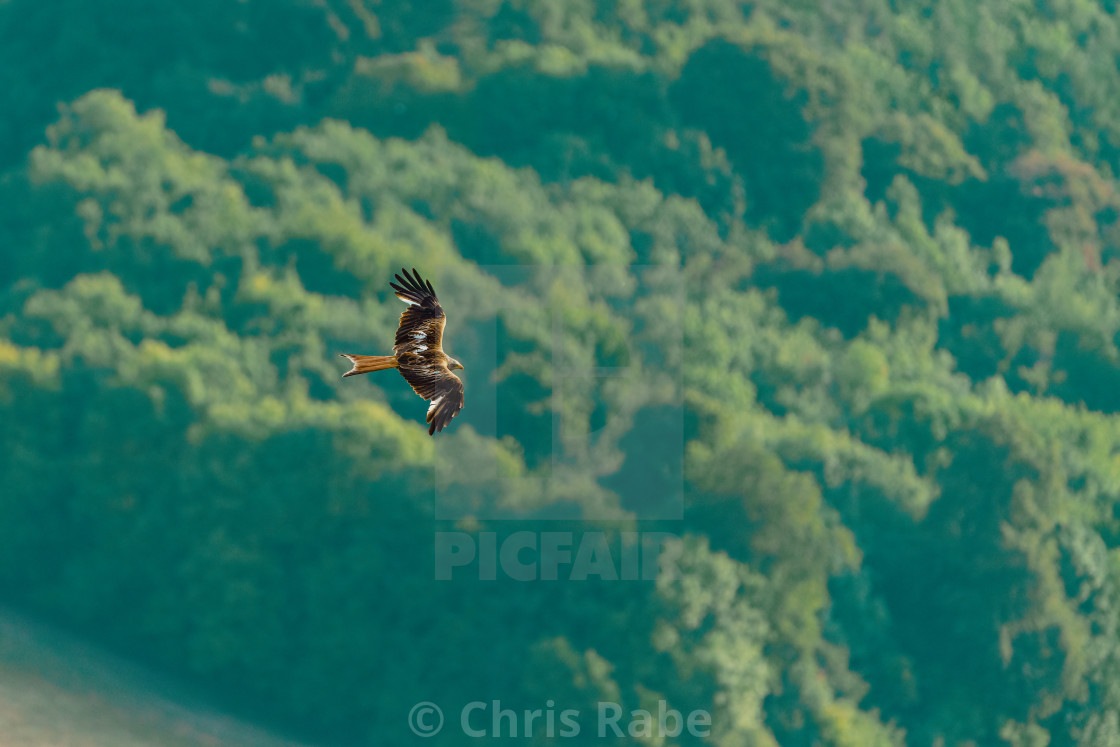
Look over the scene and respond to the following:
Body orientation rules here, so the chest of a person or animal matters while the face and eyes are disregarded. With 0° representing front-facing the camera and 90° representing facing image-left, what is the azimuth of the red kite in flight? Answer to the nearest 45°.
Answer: approximately 270°
